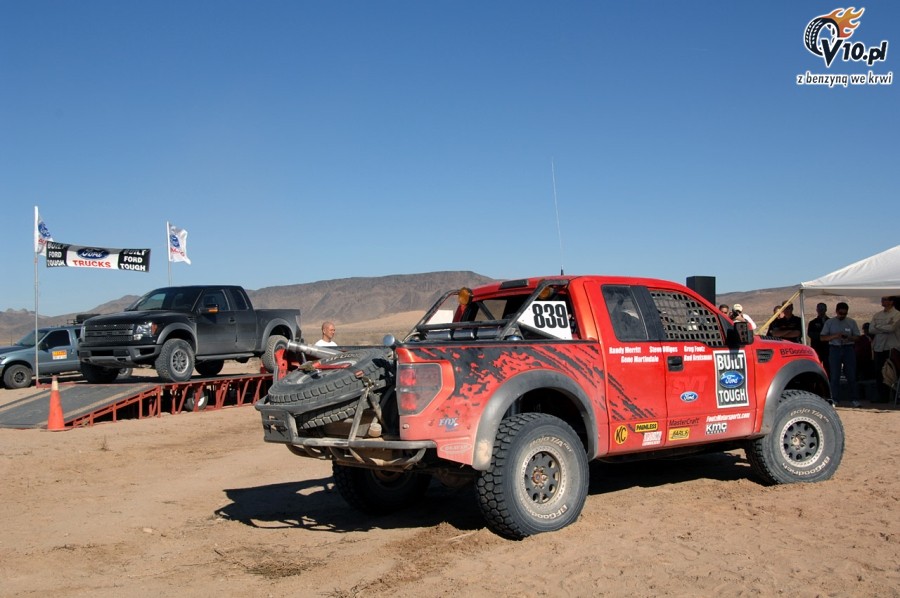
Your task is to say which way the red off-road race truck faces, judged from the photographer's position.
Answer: facing away from the viewer and to the right of the viewer

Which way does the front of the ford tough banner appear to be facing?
toward the camera

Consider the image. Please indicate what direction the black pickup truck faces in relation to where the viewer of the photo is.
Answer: facing the viewer and to the left of the viewer

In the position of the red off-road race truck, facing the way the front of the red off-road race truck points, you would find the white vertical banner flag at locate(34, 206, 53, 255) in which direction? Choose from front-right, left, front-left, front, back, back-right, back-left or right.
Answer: left

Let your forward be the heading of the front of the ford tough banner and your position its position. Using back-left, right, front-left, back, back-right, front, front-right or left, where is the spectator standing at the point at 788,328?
front-left

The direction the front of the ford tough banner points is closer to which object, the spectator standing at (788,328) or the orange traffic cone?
the orange traffic cone

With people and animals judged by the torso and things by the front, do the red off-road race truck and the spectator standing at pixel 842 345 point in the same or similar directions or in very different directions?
very different directions

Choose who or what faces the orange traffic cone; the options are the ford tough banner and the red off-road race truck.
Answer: the ford tough banner

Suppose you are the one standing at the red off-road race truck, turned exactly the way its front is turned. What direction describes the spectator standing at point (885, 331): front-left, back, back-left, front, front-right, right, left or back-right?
front

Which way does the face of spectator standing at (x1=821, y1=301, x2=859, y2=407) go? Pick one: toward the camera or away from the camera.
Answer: toward the camera

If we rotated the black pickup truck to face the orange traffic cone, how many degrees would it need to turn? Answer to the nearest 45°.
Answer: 0° — it already faces it

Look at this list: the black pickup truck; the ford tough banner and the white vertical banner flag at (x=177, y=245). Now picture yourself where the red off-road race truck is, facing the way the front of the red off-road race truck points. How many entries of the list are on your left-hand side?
3

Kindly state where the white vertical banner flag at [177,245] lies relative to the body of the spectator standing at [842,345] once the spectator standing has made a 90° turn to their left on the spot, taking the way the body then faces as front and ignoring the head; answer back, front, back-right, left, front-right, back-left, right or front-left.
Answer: back

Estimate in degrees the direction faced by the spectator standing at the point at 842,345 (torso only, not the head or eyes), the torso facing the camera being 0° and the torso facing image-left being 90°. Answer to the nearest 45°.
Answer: approximately 0°

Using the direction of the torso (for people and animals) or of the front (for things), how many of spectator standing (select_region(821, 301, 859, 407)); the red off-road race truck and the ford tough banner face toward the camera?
2

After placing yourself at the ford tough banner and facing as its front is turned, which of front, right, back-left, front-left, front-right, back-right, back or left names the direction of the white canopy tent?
front-left
